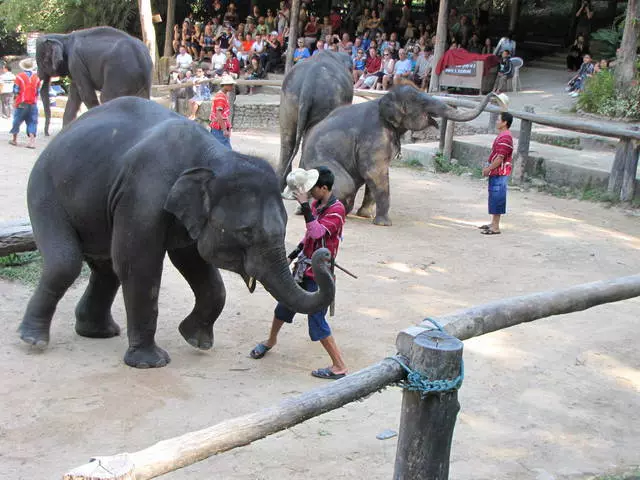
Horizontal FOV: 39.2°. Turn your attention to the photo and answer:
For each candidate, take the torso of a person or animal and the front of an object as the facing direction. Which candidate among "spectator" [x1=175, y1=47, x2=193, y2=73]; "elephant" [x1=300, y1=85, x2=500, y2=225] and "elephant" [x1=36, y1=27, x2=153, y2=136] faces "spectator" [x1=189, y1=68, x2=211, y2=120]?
"spectator" [x1=175, y1=47, x2=193, y2=73]

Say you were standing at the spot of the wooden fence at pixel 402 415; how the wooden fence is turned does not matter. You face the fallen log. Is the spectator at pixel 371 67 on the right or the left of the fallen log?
right

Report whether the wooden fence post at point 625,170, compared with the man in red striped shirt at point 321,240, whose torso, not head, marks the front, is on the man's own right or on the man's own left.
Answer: on the man's own right

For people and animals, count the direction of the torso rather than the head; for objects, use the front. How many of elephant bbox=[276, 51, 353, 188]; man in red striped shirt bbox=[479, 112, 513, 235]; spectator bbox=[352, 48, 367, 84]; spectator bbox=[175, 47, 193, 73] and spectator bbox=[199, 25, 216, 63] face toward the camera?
3

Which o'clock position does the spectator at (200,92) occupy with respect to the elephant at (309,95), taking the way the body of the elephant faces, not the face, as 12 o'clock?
The spectator is roughly at 10 o'clock from the elephant.

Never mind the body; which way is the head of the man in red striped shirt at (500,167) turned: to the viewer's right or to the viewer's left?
to the viewer's left

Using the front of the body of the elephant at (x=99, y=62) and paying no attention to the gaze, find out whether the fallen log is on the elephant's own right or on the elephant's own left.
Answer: on the elephant's own left

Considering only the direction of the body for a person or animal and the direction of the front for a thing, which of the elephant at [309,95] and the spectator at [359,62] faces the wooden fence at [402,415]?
the spectator

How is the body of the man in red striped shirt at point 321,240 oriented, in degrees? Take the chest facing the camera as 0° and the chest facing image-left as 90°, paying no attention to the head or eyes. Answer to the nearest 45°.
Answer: approximately 90°

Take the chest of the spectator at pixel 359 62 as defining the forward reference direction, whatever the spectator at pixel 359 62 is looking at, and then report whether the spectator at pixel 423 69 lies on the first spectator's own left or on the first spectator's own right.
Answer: on the first spectator's own left

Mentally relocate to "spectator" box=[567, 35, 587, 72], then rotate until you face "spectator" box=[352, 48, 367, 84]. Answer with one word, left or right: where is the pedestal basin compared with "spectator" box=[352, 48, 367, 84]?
left

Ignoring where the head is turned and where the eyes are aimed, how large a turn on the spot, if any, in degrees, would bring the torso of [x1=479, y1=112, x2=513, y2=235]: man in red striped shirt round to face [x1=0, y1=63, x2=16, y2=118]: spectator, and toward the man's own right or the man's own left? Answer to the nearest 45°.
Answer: approximately 45° to the man's own right

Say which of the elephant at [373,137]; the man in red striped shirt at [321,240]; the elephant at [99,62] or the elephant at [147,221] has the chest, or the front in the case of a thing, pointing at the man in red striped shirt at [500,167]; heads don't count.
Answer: the elephant at [373,137]

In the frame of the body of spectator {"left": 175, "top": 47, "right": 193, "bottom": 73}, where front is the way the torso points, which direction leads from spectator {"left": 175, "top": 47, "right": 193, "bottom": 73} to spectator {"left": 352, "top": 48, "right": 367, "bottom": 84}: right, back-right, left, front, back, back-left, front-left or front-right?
front-left

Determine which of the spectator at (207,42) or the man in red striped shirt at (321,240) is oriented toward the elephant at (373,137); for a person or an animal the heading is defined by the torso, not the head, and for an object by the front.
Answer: the spectator

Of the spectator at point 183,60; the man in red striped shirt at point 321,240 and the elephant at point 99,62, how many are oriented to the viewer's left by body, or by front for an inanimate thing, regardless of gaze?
2
